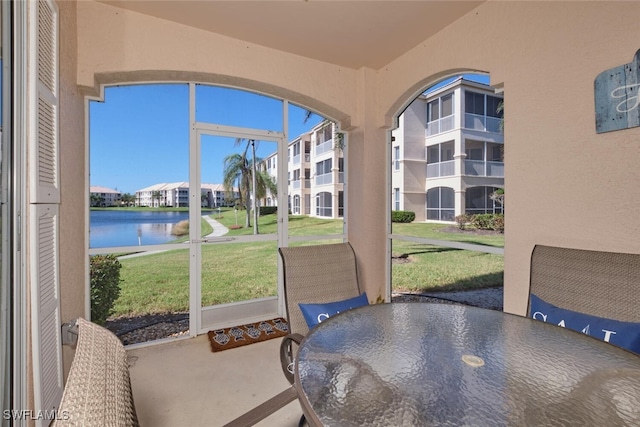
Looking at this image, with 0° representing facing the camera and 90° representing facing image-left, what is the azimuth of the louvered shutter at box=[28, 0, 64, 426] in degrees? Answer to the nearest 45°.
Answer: approximately 315°

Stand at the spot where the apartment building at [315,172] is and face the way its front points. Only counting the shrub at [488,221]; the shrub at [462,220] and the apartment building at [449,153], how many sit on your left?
3

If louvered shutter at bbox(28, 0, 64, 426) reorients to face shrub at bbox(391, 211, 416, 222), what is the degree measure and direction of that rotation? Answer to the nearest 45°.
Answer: approximately 45° to its left

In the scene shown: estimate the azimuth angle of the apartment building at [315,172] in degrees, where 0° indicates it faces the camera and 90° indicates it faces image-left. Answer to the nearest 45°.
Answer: approximately 45°
